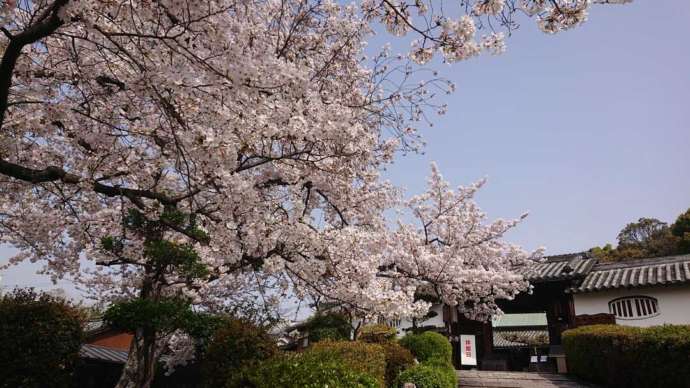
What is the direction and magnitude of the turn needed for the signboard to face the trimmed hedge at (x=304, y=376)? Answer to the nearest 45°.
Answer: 0° — it already faces it

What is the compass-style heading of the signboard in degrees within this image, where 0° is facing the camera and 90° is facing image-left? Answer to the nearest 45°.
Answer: approximately 0°

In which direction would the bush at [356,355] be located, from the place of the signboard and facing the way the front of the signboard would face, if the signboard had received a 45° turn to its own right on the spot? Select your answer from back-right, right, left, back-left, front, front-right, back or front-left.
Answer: front-left

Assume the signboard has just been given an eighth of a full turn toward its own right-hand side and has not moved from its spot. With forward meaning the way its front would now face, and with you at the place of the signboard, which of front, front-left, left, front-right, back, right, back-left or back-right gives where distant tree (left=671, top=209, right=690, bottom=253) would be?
back

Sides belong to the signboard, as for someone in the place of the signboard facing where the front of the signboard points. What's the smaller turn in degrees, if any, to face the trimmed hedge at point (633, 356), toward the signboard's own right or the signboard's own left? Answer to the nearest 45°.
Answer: approximately 45° to the signboard's own left

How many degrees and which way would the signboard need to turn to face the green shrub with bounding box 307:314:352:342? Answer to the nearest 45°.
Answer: approximately 45° to its right

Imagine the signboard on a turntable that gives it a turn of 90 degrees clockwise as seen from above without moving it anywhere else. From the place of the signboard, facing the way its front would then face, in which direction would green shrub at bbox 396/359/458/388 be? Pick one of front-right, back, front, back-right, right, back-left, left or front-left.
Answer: left

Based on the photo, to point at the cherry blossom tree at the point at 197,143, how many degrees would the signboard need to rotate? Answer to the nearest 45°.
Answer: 0° — it already faces it

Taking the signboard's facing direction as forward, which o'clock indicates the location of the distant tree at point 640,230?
The distant tree is roughly at 7 o'clock from the signboard.

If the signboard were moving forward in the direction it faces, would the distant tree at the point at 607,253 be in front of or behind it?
behind
